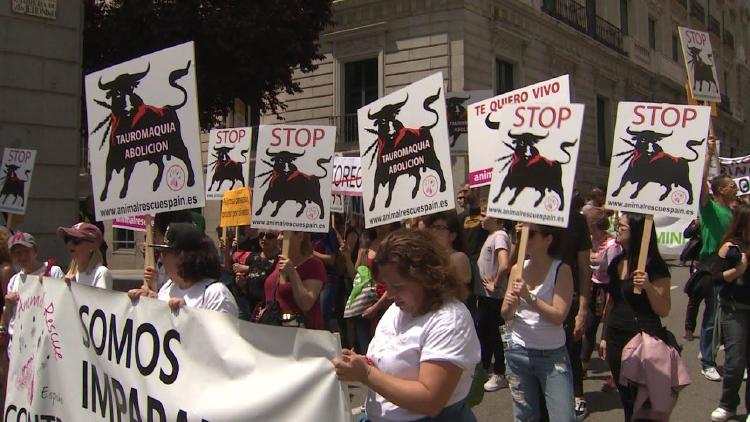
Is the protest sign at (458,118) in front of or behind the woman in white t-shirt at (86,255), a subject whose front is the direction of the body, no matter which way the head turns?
behind

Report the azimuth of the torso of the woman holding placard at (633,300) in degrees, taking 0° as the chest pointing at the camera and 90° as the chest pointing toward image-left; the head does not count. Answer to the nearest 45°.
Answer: approximately 45°

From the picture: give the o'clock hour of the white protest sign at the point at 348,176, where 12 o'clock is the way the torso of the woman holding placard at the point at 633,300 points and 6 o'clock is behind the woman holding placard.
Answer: The white protest sign is roughly at 3 o'clock from the woman holding placard.

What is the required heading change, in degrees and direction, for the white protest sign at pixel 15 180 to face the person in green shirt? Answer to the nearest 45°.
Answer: approximately 45° to its left

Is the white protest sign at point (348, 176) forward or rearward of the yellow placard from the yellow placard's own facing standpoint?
rearward

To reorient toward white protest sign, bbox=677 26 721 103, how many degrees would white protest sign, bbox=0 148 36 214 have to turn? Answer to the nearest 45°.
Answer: approximately 45° to its left

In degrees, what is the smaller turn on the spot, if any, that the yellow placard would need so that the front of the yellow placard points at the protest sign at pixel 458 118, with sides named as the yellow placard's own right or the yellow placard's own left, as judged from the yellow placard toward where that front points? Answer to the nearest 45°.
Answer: approximately 135° to the yellow placard's own left

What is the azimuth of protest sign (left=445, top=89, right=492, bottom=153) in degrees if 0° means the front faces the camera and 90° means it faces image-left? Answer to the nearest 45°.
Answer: approximately 0°
